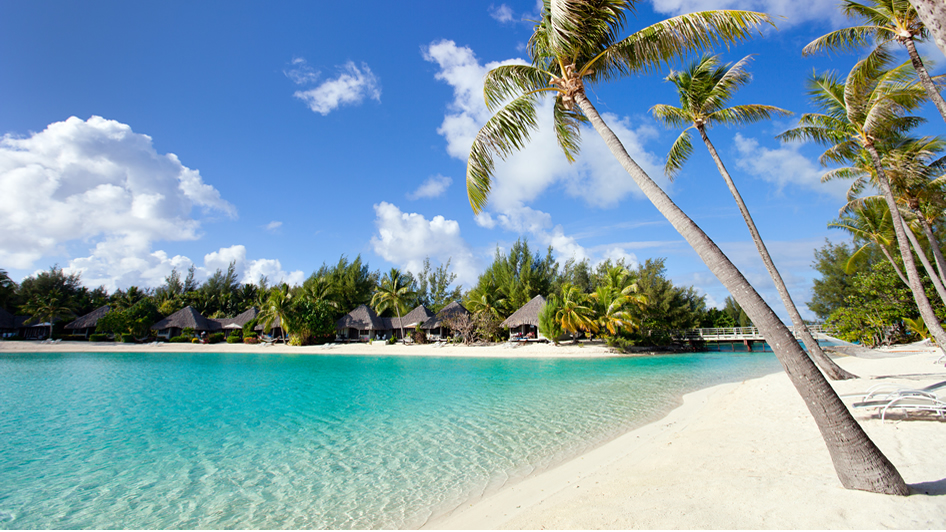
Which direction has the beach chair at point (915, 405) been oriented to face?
to the viewer's left

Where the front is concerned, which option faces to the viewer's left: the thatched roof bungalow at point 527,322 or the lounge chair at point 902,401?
the lounge chair

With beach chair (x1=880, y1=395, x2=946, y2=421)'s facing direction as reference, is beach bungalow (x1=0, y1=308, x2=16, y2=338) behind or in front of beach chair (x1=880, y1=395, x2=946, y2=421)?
in front

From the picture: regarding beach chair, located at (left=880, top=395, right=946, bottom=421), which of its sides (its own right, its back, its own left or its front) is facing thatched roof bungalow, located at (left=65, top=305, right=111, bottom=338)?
front

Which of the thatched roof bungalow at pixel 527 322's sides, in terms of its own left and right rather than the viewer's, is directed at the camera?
front

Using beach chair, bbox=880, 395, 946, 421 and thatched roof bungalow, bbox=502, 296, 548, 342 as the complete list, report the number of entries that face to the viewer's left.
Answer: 1

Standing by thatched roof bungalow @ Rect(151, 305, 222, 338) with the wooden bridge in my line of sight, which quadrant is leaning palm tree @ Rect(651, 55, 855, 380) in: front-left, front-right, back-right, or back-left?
front-right

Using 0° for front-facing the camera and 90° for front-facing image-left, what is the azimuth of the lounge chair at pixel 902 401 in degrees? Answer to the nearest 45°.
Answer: approximately 90°

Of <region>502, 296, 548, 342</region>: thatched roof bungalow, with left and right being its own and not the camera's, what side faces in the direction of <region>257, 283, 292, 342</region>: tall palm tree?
right

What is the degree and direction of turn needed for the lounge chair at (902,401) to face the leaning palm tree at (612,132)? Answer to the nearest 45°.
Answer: approximately 45° to its left

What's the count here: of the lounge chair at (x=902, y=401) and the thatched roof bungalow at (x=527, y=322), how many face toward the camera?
1

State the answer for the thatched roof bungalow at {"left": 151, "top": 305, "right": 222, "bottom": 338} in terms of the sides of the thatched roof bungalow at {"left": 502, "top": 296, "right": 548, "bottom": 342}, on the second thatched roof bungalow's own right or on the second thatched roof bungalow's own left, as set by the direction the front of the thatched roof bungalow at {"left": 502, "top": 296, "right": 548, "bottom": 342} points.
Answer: on the second thatched roof bungalow's own right
